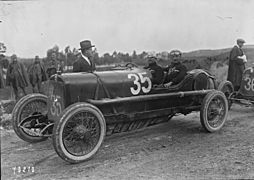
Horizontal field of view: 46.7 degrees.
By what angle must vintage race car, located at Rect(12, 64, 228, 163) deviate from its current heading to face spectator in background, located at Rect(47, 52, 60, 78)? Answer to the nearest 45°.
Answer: approximately 90° to its right

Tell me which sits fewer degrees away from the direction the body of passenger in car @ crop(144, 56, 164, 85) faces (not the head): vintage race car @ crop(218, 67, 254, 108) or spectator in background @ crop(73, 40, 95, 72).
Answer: the spectator in background

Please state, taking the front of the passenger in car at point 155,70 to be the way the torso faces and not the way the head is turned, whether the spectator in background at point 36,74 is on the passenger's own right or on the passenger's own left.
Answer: on the passenger's own right

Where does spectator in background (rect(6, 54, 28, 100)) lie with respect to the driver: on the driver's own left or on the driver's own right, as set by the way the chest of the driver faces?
on the driver's own right

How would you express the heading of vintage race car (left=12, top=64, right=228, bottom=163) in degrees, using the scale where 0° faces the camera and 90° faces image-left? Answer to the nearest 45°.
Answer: approximately 45°

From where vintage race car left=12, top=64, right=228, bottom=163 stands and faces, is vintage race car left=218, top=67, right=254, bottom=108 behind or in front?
behind

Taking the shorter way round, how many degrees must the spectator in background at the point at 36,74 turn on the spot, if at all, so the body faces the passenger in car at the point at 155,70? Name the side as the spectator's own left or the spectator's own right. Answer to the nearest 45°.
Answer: approximately 45° to the spectator's own left

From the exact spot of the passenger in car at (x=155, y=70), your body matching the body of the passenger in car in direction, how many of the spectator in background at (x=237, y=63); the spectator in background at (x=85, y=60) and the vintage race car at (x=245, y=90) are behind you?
2

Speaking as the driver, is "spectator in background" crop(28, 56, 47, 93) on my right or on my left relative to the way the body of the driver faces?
on my right

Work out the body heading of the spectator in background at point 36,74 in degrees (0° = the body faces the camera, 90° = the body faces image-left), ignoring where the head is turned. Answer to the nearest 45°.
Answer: approximately 0°

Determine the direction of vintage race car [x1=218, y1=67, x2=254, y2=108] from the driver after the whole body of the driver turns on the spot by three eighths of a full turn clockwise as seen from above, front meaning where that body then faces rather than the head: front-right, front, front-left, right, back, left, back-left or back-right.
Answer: front-right

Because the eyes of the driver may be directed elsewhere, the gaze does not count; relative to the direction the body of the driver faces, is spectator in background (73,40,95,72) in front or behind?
in front

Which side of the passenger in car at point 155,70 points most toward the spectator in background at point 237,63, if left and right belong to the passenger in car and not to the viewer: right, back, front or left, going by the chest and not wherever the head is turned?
back

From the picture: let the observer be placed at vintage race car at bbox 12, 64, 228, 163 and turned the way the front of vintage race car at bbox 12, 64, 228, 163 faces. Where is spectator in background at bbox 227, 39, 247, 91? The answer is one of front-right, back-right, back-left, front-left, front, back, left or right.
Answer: back

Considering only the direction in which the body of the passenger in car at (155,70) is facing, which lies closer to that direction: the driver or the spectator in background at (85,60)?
the spectator in background

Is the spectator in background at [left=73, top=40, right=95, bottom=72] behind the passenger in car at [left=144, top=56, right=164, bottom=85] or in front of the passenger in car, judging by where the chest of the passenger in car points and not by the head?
in front
